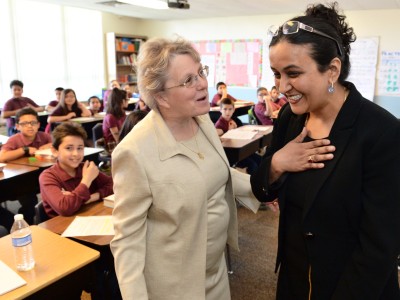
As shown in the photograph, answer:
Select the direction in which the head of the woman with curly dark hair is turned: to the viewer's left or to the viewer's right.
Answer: to the viewer's left

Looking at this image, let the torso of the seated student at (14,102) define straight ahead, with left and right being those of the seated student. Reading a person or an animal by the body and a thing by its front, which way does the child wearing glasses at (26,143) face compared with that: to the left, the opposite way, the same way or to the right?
the same way

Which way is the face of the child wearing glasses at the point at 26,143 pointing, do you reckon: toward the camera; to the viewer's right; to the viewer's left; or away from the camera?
toward the camera

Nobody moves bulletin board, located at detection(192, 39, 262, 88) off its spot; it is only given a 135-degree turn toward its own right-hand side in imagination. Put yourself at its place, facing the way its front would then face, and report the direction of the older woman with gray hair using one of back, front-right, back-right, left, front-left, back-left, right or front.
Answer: back-left

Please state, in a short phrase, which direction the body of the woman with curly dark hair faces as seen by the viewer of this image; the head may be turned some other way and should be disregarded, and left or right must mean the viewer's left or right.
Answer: facing the viewer and to the left of the viewer

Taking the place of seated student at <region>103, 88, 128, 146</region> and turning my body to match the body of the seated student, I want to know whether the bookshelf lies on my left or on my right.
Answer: on my left

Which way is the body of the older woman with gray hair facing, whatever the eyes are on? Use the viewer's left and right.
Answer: facing the viewer and to the right of the viewer

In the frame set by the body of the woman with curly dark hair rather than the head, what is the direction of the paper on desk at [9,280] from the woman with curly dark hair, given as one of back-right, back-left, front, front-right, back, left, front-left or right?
front-right

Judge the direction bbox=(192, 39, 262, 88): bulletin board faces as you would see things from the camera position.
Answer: facing the viewer

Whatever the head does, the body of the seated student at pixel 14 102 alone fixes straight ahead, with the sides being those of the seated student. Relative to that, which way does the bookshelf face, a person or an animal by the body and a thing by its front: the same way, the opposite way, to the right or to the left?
the same way

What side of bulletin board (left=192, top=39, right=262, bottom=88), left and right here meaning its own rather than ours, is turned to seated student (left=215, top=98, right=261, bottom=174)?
front

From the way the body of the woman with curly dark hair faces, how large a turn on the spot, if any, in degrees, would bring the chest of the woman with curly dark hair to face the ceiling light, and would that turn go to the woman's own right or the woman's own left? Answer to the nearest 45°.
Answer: approximately 90° to the woman's own right
